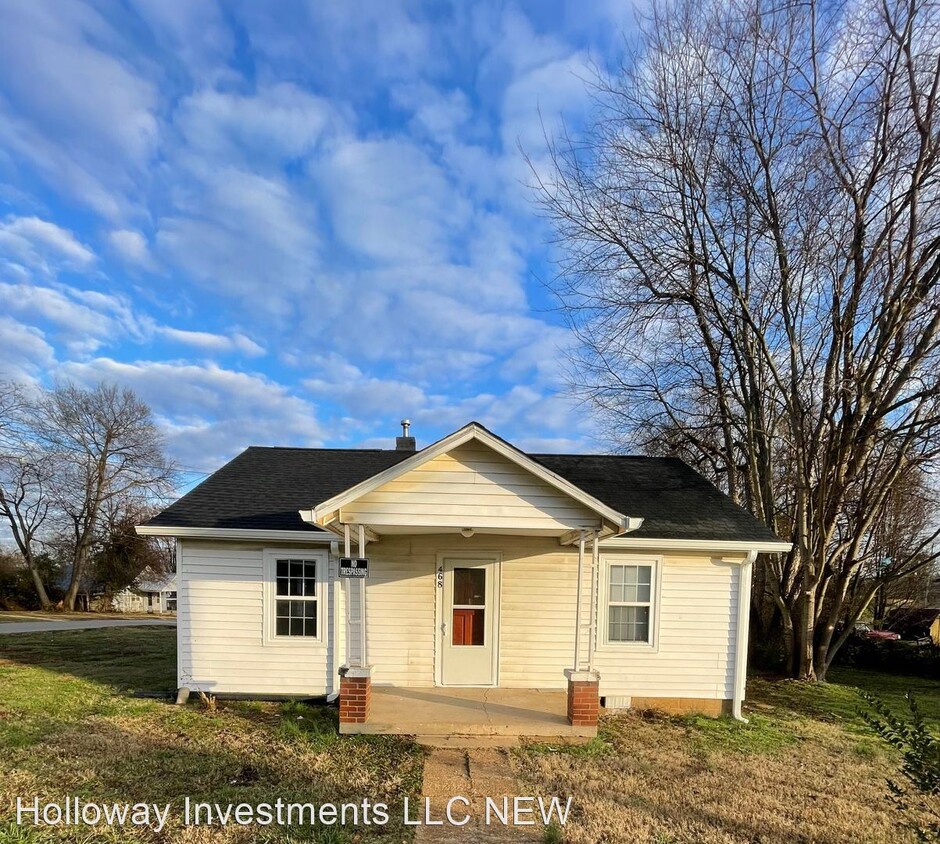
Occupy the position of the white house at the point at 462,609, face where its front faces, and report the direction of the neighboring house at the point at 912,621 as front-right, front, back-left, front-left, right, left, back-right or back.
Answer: back-left

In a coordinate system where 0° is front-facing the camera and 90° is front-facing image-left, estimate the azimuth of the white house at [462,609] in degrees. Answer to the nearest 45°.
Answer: approximately 0°

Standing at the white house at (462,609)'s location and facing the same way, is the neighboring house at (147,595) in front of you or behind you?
behind
